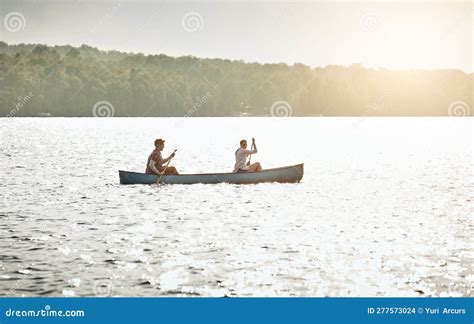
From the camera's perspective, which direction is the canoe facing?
to the viewer's right

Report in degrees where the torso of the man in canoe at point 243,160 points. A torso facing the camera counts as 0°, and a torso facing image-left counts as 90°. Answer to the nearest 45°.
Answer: approximately 270°
